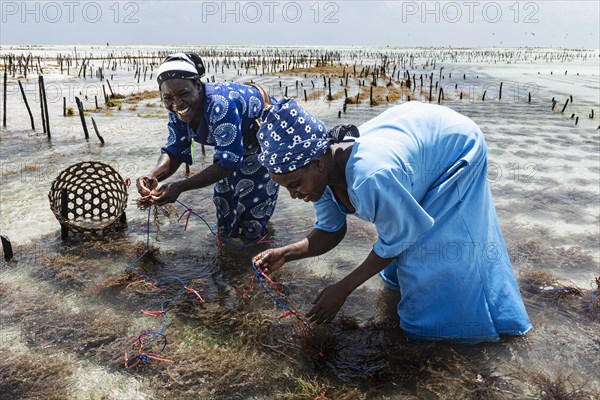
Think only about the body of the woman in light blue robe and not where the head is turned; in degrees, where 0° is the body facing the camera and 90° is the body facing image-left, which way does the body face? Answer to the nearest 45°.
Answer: approximately 90°

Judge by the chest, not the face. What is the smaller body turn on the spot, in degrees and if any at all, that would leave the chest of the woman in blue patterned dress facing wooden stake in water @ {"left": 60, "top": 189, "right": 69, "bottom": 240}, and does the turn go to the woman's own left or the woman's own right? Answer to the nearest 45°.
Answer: approximately 90° to the woman's own right

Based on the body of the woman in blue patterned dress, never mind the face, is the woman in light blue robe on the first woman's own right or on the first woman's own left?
on the first woman's own left

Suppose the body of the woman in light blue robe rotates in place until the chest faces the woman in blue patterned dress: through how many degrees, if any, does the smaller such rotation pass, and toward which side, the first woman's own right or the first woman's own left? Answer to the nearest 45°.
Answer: approximately 45° to the first woman's own right

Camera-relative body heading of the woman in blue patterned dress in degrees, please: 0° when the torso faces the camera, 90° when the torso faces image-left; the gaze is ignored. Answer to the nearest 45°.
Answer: approximately 45°
